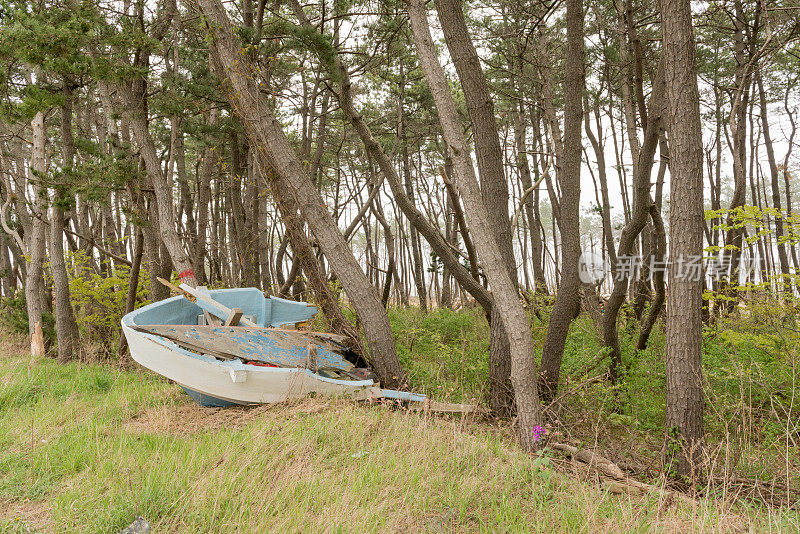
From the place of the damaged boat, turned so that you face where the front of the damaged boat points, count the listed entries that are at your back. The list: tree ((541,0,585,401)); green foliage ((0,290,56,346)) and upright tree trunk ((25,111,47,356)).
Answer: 1

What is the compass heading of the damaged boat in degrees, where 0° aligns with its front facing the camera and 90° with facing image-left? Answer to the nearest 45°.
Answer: approximately 90°

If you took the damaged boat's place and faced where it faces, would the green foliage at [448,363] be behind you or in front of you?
behind

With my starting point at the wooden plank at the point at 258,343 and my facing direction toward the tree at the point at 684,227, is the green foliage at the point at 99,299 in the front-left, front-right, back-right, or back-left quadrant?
back-left

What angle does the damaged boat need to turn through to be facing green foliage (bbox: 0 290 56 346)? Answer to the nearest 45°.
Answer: approximately 45° to its right

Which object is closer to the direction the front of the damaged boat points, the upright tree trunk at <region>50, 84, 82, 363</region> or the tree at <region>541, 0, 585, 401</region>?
the upright tree trunk

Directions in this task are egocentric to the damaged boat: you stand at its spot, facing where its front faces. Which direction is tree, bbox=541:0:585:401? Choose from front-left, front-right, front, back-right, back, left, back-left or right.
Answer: back

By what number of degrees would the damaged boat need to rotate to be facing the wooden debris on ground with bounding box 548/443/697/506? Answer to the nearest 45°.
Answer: approximately 135° to its left

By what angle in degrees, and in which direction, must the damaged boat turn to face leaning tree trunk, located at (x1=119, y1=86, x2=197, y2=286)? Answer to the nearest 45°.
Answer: approximately 45° to its right
